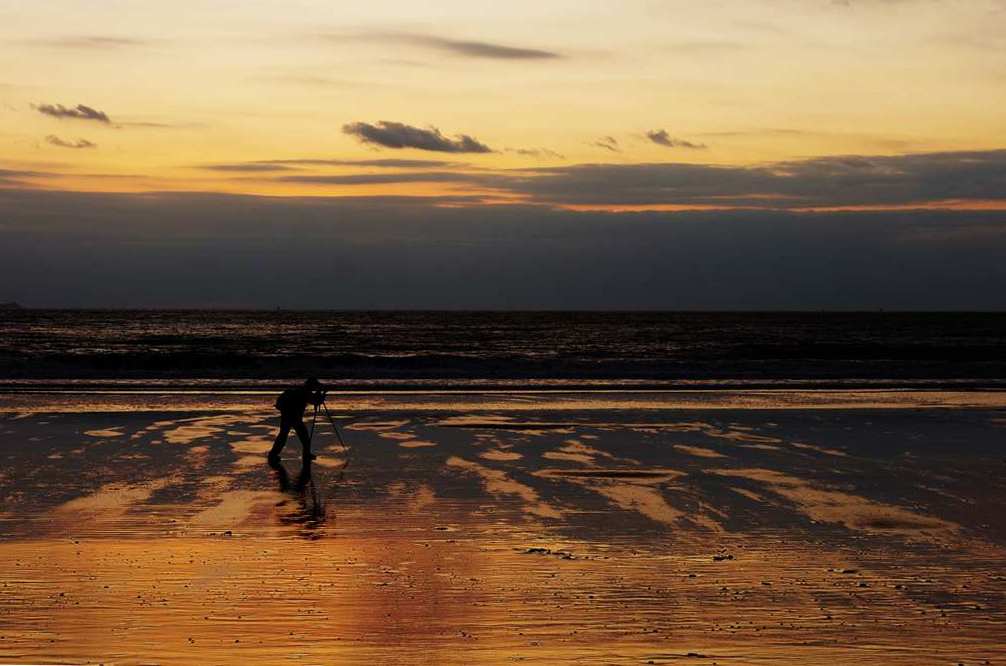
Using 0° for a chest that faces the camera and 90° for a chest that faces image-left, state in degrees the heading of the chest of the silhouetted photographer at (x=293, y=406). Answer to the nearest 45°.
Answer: approximately 270°
